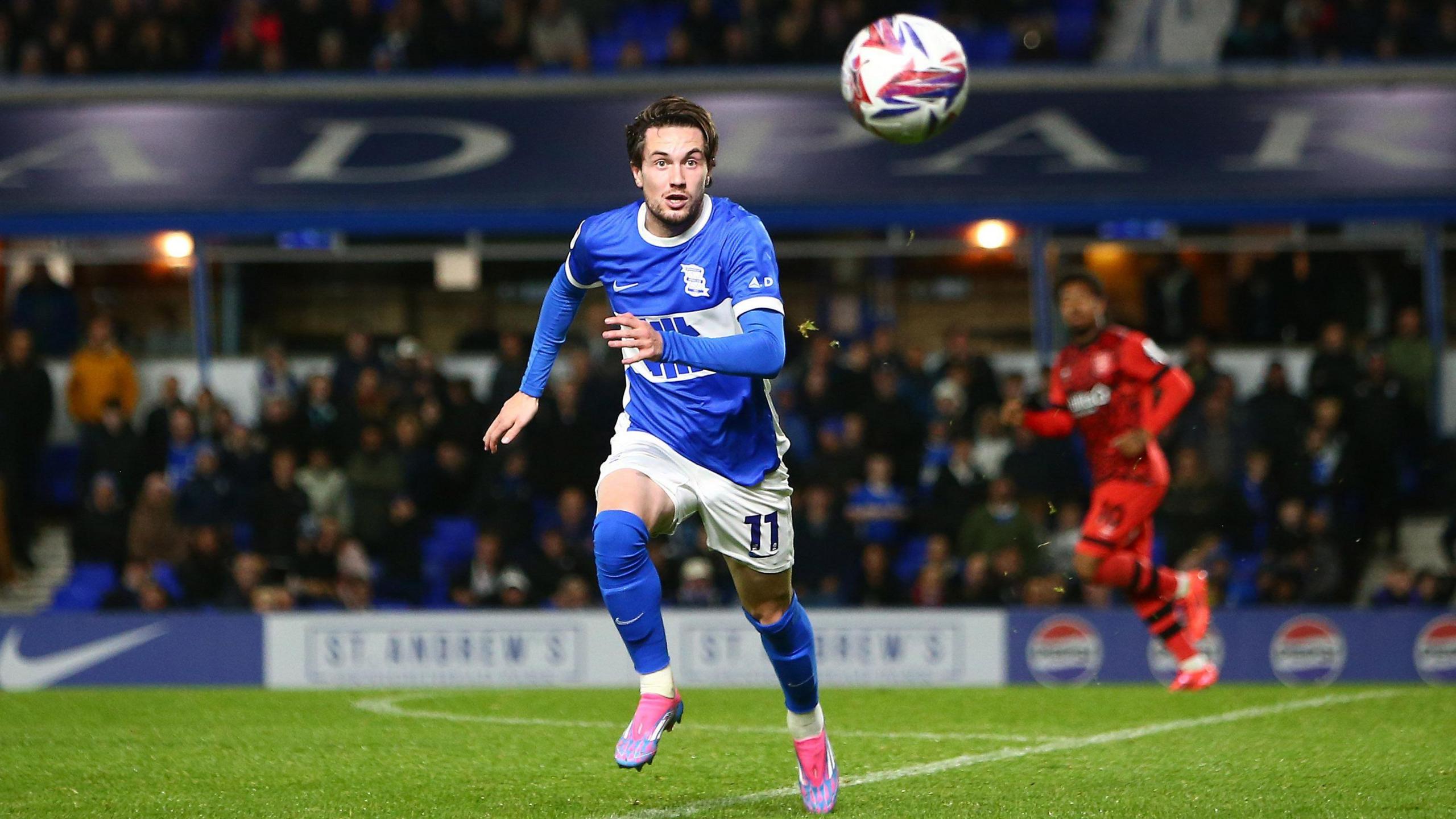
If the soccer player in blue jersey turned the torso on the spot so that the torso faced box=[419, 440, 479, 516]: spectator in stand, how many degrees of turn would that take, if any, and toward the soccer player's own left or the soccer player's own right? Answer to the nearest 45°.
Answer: approximately 180°

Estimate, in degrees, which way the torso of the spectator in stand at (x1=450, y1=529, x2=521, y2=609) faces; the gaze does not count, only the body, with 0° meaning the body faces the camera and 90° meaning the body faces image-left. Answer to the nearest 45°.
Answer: approximately 0°

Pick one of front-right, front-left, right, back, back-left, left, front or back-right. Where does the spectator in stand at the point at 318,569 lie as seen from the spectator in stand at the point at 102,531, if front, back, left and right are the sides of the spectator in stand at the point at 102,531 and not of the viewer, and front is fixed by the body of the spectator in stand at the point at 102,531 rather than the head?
front-left

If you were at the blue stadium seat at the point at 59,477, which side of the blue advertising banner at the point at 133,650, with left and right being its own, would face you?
back

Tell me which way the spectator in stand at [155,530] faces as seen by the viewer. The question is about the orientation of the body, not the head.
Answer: toward the camera

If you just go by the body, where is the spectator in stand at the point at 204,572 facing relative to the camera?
toward the camera

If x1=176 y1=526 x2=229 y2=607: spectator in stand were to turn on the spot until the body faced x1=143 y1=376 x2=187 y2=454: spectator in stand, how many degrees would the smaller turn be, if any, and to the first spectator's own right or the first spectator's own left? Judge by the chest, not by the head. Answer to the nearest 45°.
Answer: approximately 180°

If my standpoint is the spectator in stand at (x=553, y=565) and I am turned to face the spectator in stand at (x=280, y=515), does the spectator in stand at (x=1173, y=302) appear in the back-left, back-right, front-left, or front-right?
back-right

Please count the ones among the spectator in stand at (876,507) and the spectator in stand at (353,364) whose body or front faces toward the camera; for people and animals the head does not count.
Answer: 2

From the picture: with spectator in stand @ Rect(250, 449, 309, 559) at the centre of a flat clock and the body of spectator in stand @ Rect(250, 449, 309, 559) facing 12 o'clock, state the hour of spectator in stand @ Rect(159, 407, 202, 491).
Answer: spectator in stand @ Rect(159, 407, 202, 491) is roughly at 5 o'clock from spectator in stand @ Rect(250, 449, 309, 559).

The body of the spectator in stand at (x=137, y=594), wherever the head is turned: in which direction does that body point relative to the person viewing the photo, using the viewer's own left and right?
facing the viewer

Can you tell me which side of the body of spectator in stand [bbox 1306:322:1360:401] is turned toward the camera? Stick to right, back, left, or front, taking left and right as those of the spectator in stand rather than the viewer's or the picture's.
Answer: front

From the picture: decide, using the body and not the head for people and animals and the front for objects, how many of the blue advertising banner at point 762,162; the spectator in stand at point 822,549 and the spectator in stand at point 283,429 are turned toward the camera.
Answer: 3

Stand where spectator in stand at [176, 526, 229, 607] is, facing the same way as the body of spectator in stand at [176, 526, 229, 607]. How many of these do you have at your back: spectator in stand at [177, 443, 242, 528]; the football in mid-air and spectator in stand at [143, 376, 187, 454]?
2
